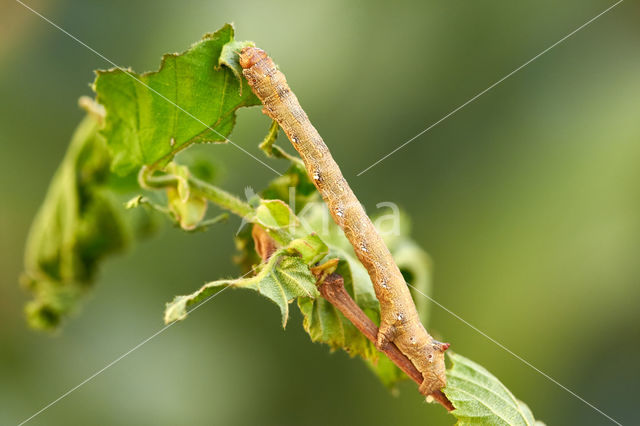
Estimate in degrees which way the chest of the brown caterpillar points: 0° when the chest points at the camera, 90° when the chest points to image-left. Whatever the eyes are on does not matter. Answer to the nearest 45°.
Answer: approximately 90°
